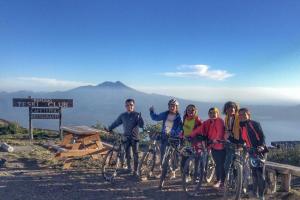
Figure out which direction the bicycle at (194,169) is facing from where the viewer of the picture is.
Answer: facing the viewer and to the left of the viewer

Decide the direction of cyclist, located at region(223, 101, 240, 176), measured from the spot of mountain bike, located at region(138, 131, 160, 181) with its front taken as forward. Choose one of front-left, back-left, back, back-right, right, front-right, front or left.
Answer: left

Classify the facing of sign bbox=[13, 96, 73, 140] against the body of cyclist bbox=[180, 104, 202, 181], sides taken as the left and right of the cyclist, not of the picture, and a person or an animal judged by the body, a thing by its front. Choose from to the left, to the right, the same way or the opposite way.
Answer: the same way

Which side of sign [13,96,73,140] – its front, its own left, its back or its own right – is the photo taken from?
front

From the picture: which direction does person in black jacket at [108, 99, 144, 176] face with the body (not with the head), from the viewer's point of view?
toward the camera

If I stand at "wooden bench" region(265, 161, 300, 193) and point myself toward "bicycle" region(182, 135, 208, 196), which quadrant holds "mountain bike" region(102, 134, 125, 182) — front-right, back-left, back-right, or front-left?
front-right

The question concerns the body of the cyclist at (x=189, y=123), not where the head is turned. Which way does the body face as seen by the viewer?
toward the camera

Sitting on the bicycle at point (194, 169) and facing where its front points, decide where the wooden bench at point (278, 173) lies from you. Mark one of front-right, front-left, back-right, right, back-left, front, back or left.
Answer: back-left

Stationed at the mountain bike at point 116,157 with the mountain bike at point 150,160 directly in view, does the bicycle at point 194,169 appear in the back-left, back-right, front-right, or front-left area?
front-right

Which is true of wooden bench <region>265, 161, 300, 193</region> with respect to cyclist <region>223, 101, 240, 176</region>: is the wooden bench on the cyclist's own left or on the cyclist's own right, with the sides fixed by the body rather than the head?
on the cyclist's own left

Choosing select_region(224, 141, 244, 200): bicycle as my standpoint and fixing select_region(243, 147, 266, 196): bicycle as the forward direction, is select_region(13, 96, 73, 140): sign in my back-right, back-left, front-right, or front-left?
back-left

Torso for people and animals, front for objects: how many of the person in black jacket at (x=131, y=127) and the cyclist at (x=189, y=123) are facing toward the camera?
2

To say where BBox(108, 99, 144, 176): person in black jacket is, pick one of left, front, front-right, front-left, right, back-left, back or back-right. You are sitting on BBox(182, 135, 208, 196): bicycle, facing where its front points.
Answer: right

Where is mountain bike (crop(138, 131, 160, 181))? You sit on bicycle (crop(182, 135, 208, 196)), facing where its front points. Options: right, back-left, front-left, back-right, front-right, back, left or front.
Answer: right

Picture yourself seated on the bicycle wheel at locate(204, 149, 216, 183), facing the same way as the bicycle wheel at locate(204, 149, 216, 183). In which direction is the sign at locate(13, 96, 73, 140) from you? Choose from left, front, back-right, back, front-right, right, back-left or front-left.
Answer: right
